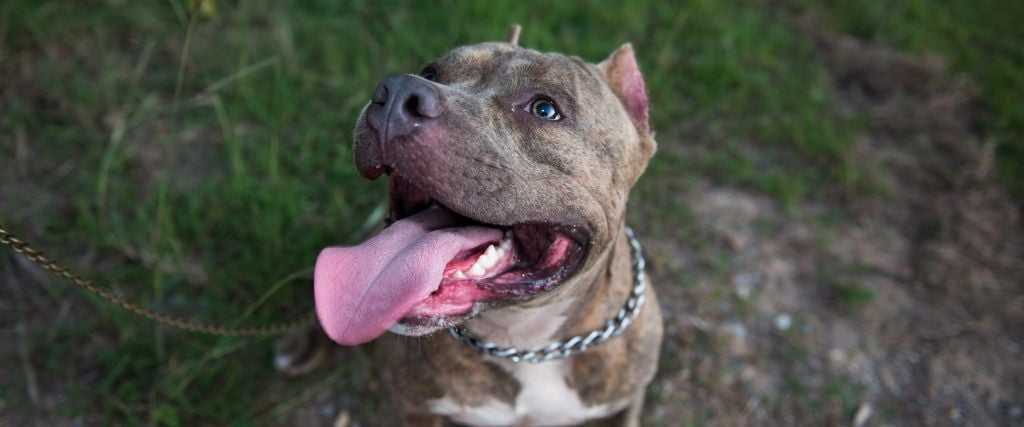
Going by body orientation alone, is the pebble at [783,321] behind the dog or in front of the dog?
behind

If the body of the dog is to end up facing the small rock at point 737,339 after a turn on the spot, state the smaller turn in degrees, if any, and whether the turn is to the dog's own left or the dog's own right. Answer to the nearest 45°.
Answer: approximately 90° to the dog's own left

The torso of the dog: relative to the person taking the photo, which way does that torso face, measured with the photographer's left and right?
facing the viewer and to the left of the viewer
